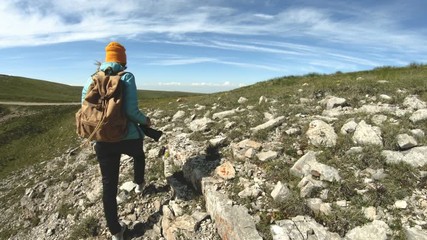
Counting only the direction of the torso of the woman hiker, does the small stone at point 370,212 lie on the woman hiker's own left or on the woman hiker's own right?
on the woman hiker's own right

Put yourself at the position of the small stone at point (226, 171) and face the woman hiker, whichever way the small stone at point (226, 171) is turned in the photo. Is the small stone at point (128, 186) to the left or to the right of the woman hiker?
right

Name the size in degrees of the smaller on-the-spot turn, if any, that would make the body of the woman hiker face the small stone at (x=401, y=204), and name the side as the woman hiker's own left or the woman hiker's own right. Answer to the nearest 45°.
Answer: approximately 90° to the woman hiker's own right

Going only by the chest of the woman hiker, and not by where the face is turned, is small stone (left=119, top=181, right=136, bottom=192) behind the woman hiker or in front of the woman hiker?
in front

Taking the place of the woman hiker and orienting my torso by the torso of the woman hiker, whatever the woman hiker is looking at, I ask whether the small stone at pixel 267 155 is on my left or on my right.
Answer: on my right

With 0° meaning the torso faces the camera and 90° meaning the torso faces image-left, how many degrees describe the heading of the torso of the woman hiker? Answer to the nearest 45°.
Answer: approximately 225°

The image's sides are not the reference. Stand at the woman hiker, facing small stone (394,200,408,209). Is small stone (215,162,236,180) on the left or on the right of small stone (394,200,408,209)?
left

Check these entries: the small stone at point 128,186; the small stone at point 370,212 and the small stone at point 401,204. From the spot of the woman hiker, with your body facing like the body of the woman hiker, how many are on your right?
2

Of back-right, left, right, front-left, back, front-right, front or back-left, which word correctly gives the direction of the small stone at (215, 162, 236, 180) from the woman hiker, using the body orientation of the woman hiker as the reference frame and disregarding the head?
front-right
